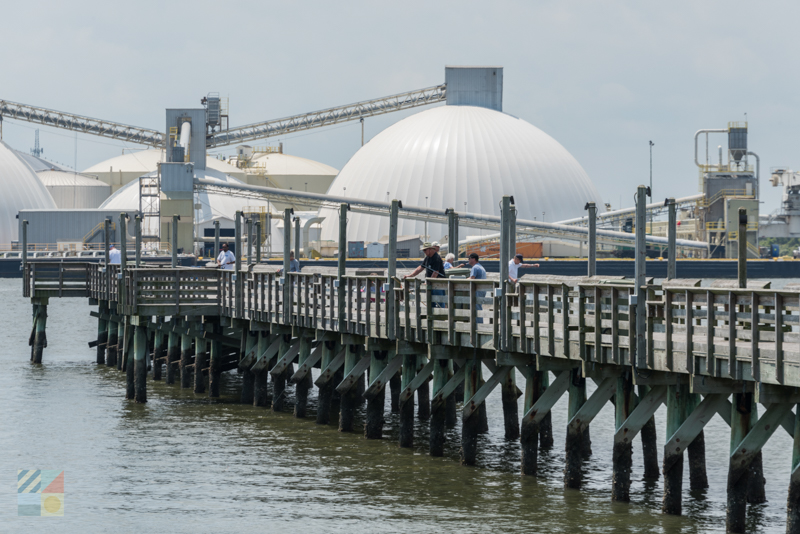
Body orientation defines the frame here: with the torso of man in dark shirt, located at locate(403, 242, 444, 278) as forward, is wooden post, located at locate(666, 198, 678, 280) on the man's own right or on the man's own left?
on the man's own left

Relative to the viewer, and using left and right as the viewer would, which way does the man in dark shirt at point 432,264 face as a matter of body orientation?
facing the viewer and to the left of the viewer
